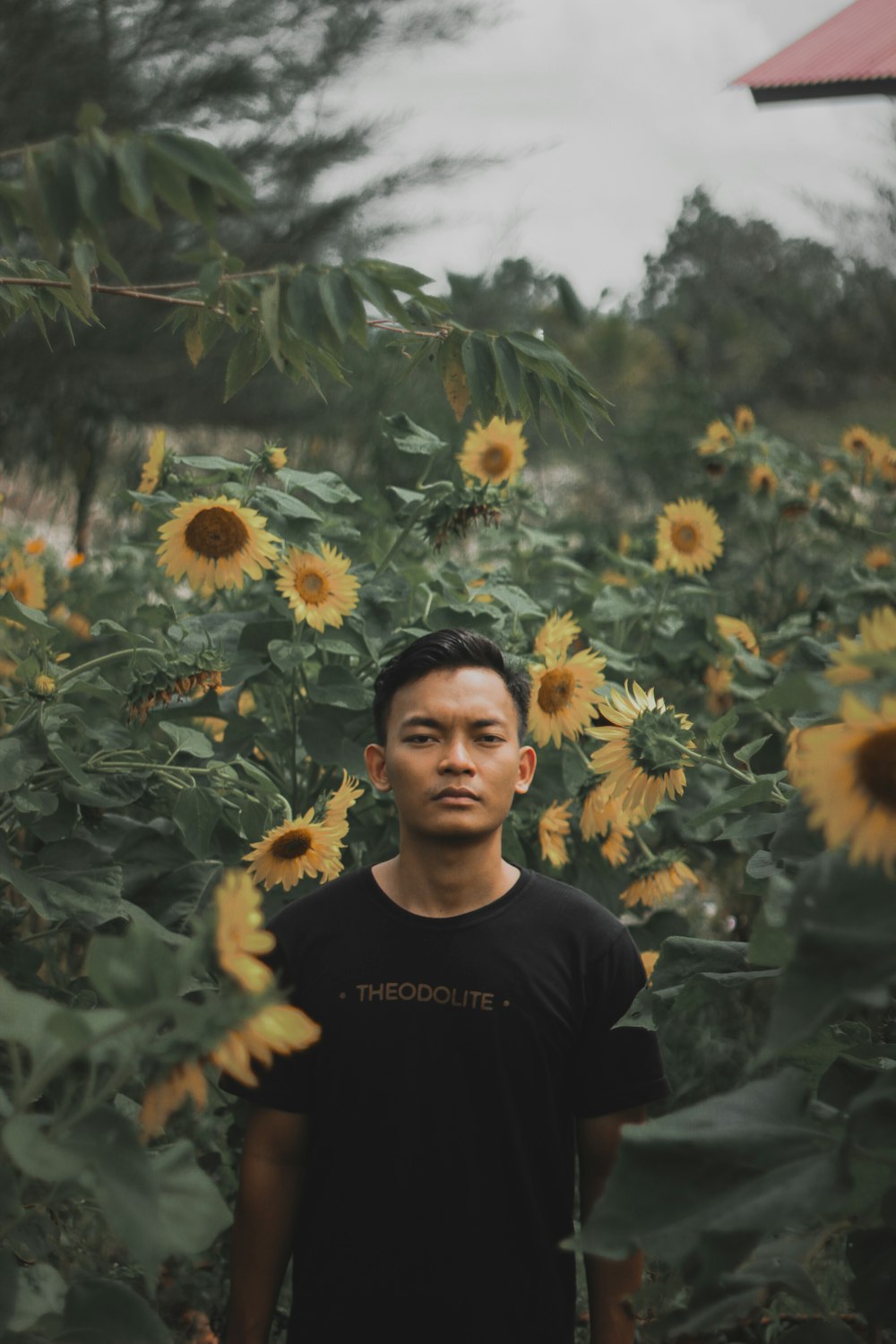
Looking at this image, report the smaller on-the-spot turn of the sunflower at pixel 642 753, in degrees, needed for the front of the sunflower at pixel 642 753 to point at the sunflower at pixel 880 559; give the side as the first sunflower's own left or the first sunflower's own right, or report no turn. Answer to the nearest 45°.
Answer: approximately 45° to the first sunflower's own right

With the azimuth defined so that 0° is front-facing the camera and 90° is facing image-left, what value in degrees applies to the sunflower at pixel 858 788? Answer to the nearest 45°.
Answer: approximately 0°

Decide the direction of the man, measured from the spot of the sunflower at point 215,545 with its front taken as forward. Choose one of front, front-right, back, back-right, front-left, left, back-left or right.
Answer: front

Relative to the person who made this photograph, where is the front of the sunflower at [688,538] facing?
facing the viewer

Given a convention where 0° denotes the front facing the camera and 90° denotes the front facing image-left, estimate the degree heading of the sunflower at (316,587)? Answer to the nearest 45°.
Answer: approximately 0°

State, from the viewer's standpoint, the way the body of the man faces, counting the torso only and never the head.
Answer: toward the camera

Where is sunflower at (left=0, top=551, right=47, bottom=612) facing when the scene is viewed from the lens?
facing the viewer and to the left of the viewer

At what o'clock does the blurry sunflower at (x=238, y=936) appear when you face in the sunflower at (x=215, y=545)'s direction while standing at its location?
The blurry sunflower is roughly at 12 o'clock from the sunflower.

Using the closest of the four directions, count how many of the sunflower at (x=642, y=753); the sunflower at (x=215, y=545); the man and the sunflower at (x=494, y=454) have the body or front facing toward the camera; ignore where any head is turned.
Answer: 3
